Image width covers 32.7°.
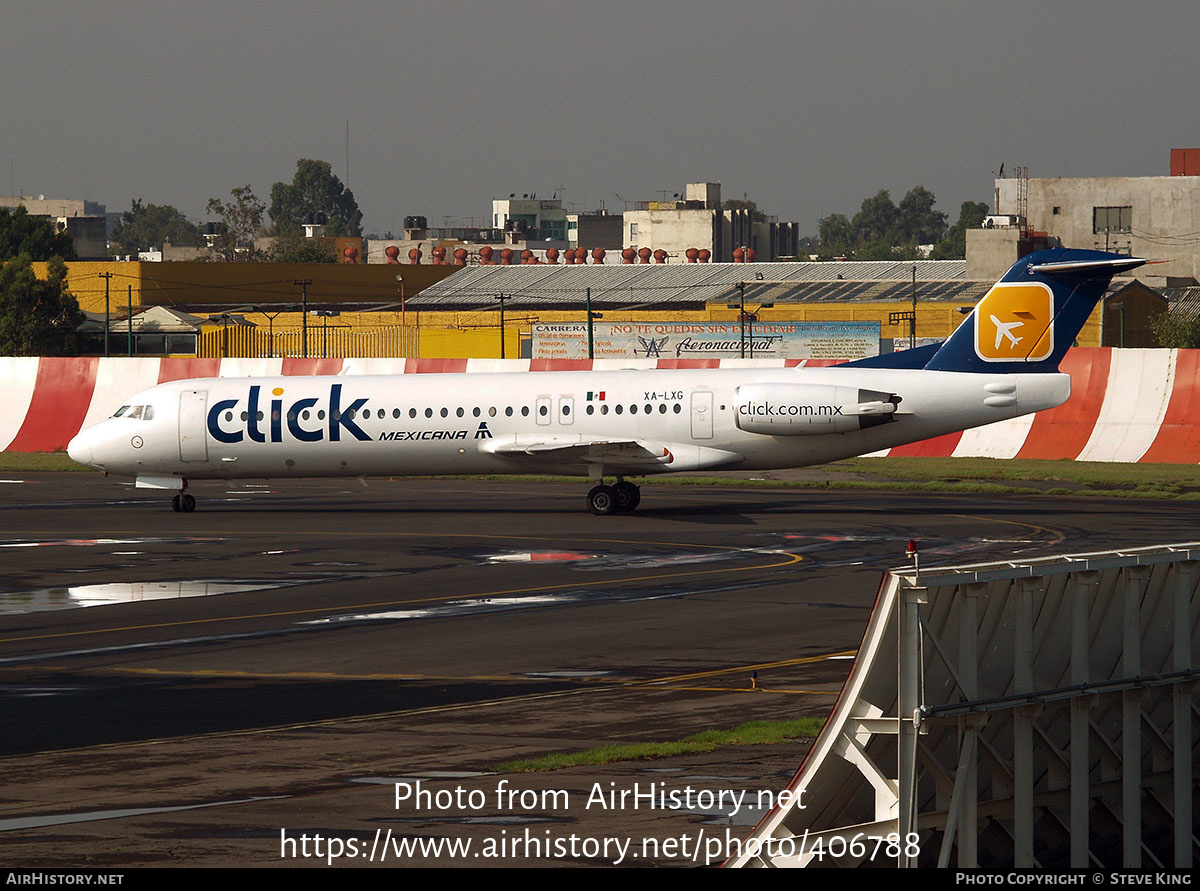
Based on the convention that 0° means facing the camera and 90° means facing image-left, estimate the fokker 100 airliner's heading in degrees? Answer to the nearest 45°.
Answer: approximately 90°

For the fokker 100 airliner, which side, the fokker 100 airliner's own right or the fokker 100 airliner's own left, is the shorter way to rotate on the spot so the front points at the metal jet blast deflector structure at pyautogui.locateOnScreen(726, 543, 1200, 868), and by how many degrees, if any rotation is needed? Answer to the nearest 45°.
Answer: approximately 90° to the fokker 100 airliner's own left
